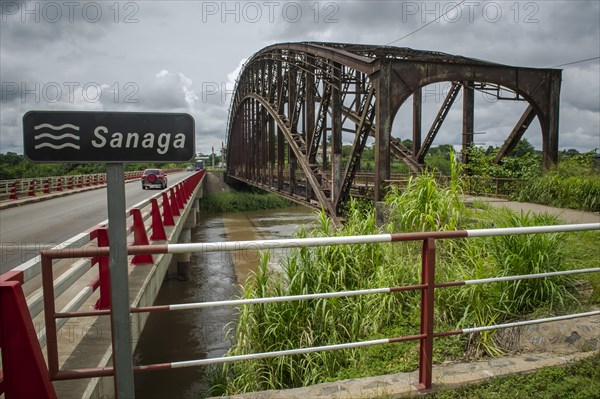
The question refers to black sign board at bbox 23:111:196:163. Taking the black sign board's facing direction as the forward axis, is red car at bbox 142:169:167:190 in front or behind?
behind

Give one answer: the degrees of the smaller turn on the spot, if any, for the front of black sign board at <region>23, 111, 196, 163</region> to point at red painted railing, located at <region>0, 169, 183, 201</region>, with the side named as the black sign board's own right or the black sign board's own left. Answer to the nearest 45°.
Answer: approximately 180°

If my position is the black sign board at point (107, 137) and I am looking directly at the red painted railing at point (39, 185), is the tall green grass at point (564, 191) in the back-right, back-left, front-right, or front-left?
front-right

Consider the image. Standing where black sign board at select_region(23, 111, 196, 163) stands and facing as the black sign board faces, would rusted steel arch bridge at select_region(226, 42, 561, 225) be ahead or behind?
behind

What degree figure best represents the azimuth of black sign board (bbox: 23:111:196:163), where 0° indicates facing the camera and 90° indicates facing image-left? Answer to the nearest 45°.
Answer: approximately 0°
